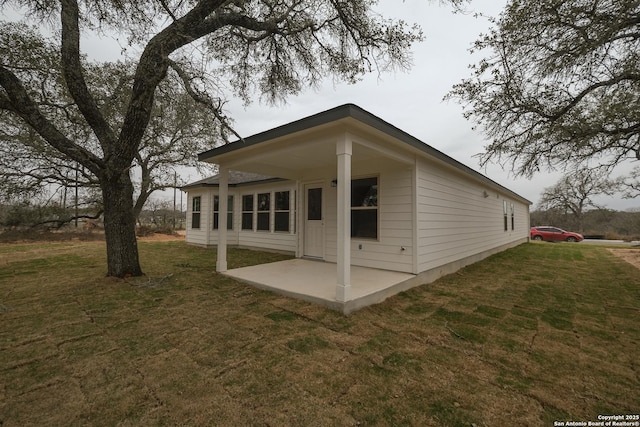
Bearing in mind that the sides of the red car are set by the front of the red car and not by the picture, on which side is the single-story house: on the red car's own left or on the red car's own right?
on the red car's own right

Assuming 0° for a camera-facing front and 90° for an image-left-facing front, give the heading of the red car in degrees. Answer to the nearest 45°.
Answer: approximately 270°

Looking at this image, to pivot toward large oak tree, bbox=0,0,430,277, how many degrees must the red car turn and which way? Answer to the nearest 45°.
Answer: approximately 90° to its right

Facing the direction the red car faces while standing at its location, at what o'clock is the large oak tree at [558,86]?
The large oak tree is roughly at 3 o'clock from the red car.
